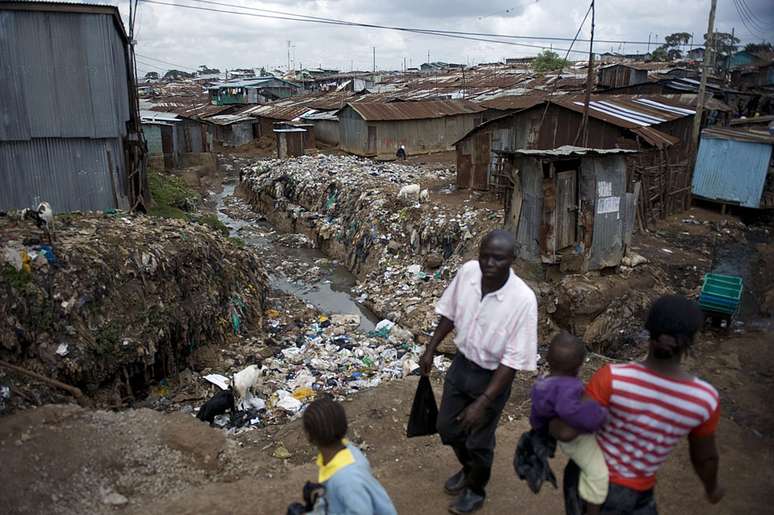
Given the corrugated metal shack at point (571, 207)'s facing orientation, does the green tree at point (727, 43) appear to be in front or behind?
behind

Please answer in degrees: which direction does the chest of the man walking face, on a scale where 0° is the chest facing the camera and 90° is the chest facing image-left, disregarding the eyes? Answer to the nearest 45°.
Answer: approximately 45°

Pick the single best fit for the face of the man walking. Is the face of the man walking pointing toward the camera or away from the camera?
toward the camera

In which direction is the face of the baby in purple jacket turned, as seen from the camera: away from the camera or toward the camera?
away from the camera

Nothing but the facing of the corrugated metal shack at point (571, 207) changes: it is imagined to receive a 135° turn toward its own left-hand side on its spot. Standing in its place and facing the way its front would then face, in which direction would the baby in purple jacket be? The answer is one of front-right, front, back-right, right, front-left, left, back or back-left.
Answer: back-right

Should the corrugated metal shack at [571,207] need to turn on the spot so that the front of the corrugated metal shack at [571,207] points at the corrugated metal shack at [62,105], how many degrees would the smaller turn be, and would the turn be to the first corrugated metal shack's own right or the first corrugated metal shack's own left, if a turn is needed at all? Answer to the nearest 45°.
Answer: approximately 90° to the first corrugated metal shack's own right

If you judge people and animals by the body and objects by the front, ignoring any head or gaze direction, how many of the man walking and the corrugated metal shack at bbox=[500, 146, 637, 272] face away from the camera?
0

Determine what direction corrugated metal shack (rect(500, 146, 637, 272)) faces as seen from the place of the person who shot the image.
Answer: facing the viewer

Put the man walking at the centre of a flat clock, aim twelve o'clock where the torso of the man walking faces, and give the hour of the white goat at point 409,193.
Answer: The white goat is roughly at 4 o'clock from the man walking.

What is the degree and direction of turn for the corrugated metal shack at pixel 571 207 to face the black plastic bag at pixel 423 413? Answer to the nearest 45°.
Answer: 0° — it already faces it

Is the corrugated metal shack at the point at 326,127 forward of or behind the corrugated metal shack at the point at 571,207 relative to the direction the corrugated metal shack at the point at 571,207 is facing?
behind

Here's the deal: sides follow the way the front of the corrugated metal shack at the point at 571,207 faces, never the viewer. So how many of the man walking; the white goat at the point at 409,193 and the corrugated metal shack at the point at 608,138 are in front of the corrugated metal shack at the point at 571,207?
1

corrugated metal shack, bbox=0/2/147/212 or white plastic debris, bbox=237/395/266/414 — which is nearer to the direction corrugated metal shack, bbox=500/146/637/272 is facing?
the white plastic debris

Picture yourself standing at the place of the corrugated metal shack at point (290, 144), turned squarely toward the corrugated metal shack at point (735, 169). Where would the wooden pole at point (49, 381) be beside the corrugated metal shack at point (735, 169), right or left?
right

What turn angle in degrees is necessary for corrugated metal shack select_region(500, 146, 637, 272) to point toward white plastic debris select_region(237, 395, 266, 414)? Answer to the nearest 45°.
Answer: approximately 45° to its right

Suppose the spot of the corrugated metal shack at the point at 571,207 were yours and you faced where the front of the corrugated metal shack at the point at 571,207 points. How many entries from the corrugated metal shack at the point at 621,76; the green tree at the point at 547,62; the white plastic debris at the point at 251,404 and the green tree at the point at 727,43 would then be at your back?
3

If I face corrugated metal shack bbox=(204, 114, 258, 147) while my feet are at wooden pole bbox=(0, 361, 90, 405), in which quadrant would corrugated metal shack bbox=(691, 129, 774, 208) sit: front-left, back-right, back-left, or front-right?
front-right
